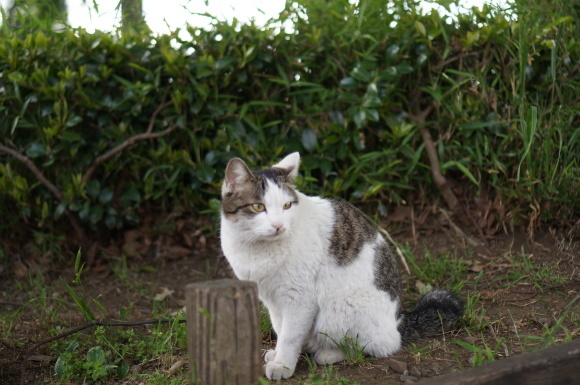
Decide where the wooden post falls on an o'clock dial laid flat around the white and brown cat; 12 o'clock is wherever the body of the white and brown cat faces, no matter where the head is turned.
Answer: The wooden post is roughly at 11 o'clock from the white and brown cat.

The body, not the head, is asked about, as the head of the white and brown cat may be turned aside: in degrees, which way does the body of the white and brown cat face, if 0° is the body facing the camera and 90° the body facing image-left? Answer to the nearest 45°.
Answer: approximately 45°
